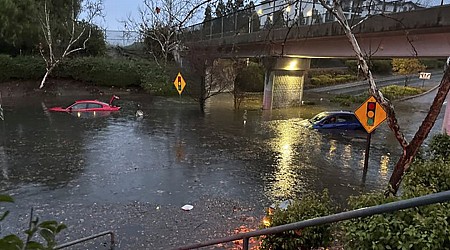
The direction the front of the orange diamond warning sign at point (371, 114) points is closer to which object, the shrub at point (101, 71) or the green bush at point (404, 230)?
the green bush

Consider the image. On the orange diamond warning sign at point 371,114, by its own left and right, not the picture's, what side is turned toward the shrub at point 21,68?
right

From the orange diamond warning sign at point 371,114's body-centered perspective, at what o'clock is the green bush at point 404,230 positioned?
The green bush is roughly at 12 o'clock from the orange diamond warning sign.

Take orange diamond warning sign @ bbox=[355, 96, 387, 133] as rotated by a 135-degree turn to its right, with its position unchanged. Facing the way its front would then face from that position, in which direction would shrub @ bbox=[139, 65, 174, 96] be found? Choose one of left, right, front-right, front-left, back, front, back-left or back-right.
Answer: front

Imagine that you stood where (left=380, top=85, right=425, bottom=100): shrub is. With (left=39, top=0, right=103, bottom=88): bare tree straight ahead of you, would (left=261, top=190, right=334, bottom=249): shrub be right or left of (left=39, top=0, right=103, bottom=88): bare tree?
left

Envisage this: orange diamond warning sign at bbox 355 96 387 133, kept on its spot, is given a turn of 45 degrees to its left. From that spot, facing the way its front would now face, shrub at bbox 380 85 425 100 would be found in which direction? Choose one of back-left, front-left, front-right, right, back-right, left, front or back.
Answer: back-left

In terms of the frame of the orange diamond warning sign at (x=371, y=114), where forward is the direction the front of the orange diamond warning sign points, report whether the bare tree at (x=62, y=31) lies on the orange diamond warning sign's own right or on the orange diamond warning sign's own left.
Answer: on the orange diamond warning sign's own right

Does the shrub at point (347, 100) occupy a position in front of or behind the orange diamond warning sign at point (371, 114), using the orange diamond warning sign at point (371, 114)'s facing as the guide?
behind

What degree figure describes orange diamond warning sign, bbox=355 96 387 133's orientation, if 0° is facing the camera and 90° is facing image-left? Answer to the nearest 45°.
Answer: approximately 0°

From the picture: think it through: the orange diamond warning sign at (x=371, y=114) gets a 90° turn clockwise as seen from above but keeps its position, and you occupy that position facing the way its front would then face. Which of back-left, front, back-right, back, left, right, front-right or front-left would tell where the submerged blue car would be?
right

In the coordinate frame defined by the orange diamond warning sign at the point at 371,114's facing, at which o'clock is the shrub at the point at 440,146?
The shrub is roughly at 10 o'clock from the orange diamond warning sign.

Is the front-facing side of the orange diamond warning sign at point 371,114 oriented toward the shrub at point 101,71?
no

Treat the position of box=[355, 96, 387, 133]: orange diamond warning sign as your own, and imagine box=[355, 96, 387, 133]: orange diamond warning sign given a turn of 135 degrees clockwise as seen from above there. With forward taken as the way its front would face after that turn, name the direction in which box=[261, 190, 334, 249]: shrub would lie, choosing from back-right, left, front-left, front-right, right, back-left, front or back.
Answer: back-left

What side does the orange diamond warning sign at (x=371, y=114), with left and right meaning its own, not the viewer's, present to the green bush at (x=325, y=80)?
back
